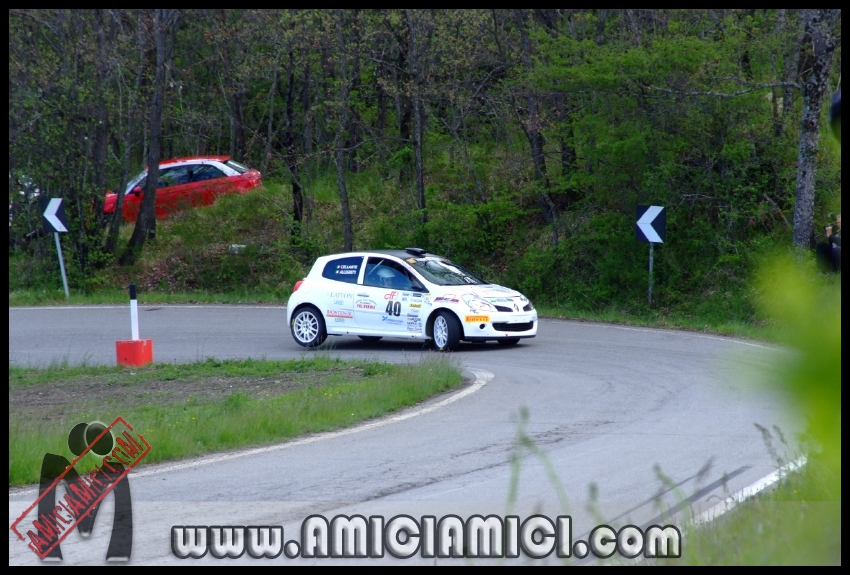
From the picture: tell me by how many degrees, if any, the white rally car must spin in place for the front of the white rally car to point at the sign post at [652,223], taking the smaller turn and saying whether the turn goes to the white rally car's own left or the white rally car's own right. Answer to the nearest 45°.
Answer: approximately 90° to the white rally car's own left

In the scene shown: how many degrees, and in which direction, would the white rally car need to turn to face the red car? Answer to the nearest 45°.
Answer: approximately 180°

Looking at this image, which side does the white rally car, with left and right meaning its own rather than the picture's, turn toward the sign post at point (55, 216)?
back

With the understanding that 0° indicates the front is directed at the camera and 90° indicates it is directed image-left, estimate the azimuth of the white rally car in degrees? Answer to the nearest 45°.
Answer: approximately 315°
